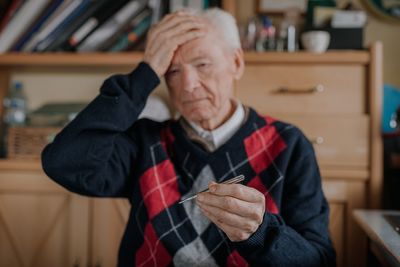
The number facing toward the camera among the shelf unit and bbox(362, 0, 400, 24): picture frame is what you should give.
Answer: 2

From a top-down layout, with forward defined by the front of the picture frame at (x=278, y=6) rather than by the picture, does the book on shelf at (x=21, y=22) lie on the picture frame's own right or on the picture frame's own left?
on the picture frame's own right

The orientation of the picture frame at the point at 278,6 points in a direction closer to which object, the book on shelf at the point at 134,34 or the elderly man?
the elderly man
